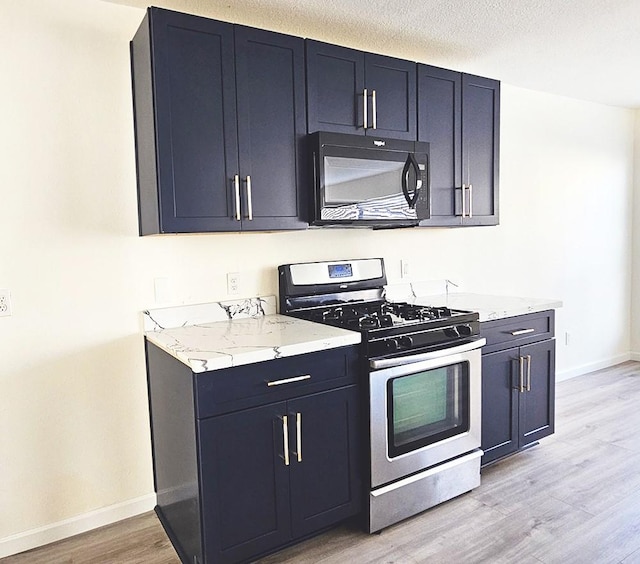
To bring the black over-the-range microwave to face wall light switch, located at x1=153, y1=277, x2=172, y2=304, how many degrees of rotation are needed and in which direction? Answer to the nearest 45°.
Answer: approximately 135° to its right

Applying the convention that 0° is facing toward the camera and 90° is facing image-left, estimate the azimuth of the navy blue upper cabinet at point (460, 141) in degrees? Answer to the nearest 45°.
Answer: approximately 315°

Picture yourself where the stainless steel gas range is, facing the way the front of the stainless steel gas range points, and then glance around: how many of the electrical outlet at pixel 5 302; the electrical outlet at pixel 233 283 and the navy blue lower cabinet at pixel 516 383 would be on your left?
1

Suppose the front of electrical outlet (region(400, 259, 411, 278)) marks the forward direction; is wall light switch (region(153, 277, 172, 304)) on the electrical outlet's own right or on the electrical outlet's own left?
on the electrical outlet's own right

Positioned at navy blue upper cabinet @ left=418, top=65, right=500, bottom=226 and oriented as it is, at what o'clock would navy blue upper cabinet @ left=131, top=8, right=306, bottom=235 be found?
navy blue upper cabinet @ left=131, top=8, right=306, bottom=235 is roughly at 3 o'clock from navy blue upper cabinet @ left=418, top=65, right=500, bottom=226.

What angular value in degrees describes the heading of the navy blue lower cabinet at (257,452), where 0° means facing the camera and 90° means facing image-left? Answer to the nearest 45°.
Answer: approximately 315°

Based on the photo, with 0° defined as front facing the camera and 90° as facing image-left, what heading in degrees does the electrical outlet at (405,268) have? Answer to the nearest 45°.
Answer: approximately 315°

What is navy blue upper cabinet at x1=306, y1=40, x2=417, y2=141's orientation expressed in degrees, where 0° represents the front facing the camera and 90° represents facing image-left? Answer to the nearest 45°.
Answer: approximately 315°
